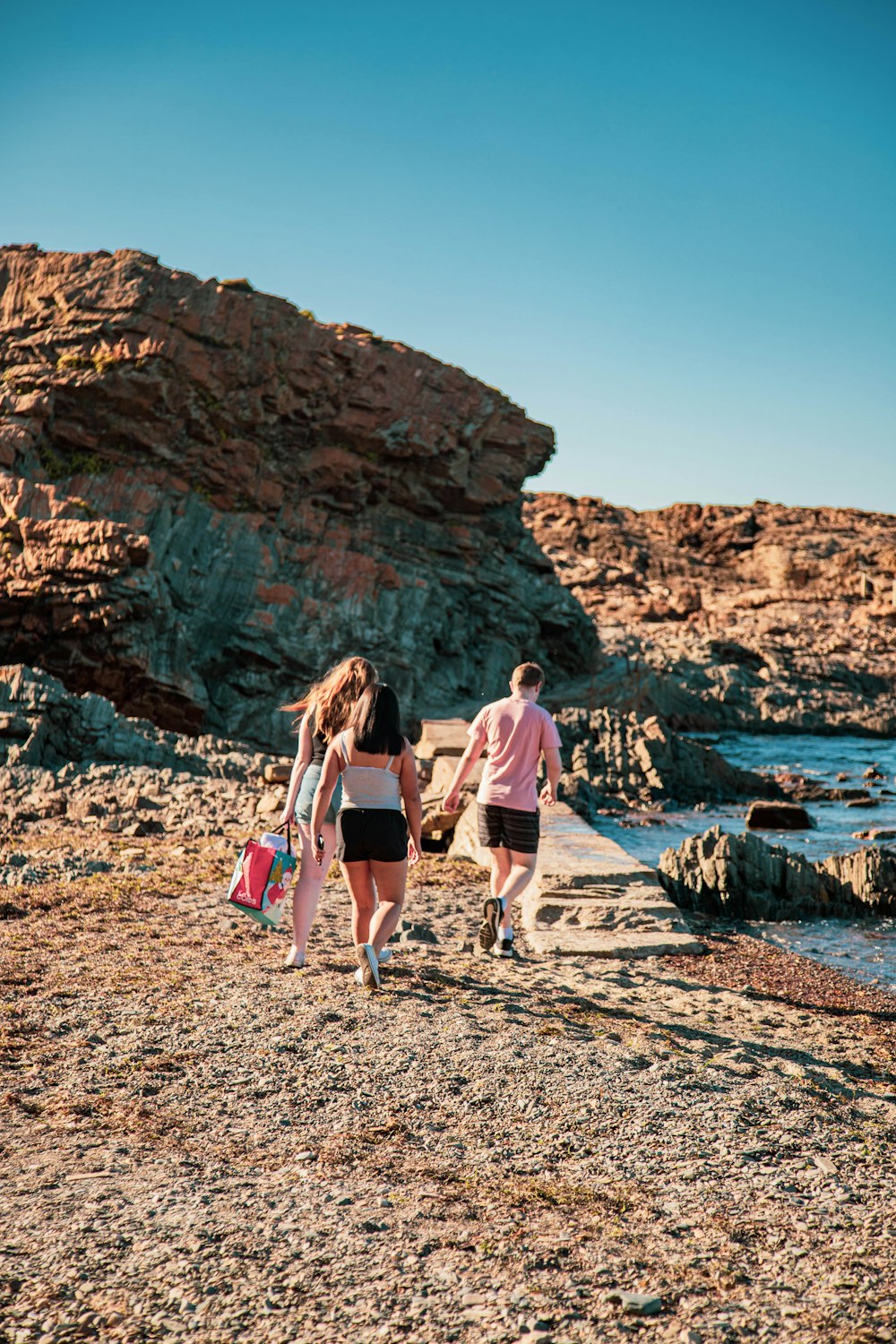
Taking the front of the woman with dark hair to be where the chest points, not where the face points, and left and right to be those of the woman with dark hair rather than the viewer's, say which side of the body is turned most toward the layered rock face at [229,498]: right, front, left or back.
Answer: front

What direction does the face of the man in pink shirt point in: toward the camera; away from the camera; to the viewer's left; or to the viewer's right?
away from the camera

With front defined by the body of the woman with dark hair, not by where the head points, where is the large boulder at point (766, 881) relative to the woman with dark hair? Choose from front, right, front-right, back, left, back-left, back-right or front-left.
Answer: front-right

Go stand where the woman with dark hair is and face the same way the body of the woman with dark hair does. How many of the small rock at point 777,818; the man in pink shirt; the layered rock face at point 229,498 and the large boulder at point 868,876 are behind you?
0

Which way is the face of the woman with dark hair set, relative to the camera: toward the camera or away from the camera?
away from the camera

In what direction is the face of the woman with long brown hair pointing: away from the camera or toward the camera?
away from the camera

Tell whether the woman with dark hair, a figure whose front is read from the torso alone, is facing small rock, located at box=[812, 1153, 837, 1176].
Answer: no

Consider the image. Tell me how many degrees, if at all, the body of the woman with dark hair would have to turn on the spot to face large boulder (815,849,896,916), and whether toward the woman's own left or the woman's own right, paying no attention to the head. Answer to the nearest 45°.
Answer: approximately 45° to the woman's own right

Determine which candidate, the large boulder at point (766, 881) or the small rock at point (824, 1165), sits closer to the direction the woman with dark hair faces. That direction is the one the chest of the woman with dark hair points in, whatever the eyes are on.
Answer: the large boulder

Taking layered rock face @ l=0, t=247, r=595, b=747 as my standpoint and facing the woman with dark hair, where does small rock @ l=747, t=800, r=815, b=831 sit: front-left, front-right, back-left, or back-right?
front-left

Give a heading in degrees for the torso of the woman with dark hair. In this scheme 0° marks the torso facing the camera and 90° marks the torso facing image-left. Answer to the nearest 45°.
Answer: approximately 180°

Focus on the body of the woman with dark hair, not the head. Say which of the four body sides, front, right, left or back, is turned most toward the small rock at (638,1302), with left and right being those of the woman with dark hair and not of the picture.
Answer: back
